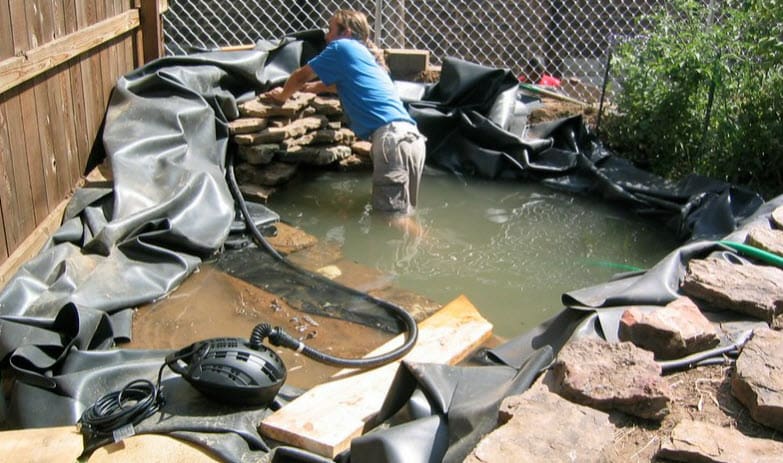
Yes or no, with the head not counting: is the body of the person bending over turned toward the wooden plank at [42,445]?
no

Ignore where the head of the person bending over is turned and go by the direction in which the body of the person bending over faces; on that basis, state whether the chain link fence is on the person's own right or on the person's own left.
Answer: on the person's own right

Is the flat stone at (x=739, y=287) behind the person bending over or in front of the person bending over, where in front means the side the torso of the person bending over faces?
behind

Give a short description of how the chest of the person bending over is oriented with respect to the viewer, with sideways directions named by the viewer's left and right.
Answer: facing away from the viewer and to the left of the viewer

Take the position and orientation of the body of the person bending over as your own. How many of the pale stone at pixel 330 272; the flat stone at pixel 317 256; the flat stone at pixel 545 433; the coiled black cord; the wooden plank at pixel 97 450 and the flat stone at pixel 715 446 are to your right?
0

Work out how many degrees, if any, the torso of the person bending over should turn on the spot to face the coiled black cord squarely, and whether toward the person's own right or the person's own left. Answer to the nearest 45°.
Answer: approximately 135° to the person's own left

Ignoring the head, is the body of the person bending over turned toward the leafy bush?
no

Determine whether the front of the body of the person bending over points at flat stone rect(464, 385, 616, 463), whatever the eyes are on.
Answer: no

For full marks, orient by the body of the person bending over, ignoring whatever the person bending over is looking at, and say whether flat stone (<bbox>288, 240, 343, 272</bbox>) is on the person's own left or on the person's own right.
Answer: on the person's own left

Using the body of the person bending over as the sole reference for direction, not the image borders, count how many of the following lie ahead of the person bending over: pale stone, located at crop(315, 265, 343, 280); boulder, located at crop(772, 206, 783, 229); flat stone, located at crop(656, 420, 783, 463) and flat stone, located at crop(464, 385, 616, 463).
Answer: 0

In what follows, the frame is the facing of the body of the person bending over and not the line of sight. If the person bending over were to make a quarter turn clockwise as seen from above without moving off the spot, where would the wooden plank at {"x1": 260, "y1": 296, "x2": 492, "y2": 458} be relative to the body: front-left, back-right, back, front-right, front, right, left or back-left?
back-right

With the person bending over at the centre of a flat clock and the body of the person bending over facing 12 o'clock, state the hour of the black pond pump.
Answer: The black pond pump is roughly at 8 o'clock from the person bending over.

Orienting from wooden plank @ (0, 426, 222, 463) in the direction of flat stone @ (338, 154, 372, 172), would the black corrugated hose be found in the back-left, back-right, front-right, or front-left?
front-right

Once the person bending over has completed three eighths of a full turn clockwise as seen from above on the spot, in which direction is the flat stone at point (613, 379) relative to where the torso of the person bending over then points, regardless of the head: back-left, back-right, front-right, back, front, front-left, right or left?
right

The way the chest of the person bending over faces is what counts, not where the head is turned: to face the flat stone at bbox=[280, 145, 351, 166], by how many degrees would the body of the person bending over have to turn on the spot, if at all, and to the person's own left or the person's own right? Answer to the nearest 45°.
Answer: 0° — they already face it

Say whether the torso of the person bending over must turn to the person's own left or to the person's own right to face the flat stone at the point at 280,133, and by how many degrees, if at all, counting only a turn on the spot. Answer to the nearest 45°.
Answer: approximately 45° to the person's own left

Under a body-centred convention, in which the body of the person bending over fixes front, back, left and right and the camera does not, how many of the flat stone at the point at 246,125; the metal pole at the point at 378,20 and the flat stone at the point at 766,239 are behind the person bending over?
1
